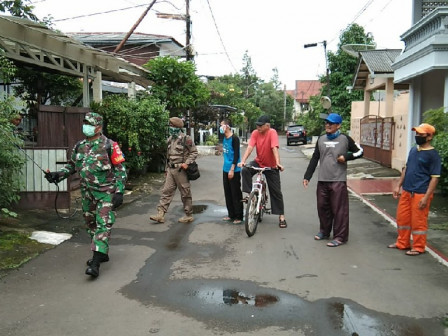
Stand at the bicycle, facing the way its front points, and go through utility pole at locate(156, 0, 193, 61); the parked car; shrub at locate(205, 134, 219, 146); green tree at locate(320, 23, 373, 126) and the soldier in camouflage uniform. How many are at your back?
4

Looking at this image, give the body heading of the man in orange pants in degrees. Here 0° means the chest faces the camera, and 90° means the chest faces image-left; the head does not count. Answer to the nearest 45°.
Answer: approximately 45°

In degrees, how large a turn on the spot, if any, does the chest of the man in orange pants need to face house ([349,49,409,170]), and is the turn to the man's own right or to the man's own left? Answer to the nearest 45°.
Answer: approximately 135° to the man's own right

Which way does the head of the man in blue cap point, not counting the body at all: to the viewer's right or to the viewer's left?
to the viewer's left

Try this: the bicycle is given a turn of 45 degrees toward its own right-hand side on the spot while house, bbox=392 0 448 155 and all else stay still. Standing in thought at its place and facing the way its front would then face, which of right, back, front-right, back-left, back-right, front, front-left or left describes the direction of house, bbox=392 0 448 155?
back
